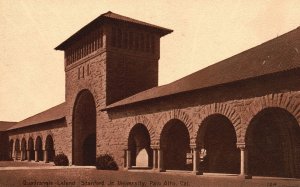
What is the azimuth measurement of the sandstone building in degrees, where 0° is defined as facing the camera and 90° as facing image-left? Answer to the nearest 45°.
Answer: approximately 45°
